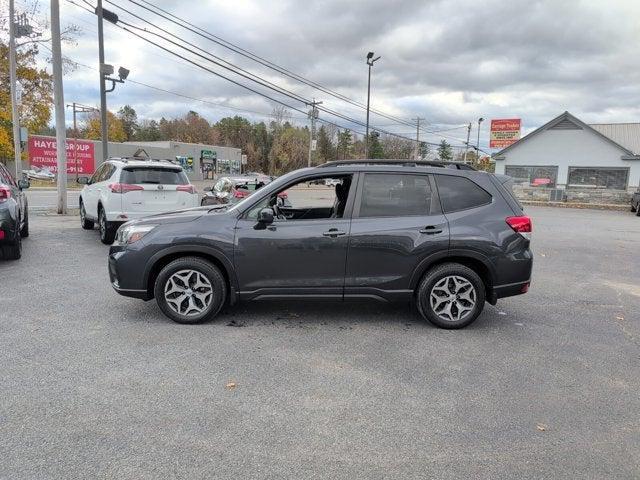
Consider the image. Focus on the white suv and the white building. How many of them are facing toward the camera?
1

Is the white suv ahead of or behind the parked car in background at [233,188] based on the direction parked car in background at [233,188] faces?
ahead

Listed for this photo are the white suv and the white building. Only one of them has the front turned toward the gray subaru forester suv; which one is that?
the white building

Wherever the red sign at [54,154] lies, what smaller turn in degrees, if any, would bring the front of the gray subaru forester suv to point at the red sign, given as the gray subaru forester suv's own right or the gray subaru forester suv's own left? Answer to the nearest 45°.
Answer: approximately 45° to the gray subaru forester suv's own right

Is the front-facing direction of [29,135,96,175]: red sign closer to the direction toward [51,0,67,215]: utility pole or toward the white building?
the utility pole

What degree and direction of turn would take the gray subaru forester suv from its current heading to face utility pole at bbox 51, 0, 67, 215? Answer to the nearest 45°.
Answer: approximately 45° to its right

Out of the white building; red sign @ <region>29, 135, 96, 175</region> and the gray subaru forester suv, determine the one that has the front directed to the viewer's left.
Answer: the gray subaru forester suv

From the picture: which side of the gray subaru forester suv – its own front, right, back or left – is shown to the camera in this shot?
left

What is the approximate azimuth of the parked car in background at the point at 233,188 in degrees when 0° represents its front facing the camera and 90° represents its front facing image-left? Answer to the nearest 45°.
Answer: approximately 45°
